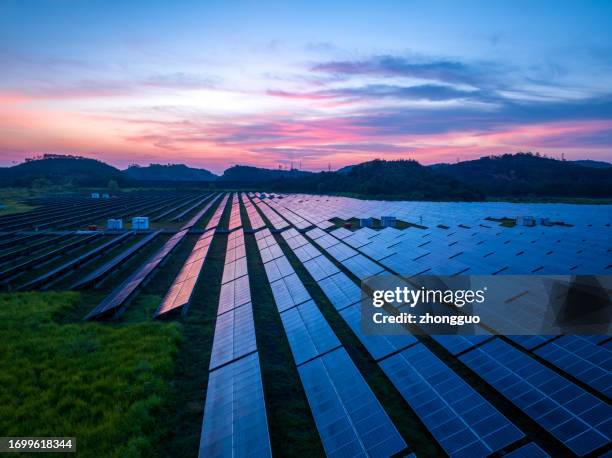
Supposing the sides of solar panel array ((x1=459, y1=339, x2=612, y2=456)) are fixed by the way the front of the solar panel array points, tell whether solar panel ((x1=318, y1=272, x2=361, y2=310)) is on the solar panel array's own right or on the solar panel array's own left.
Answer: on the solar panel array's own right

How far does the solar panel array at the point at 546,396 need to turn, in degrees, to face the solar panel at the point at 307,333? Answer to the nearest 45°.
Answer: approximately 45° to its right

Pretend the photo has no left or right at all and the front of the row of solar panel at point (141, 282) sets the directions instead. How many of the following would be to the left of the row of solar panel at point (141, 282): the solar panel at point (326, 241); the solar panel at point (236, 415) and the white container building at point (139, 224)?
1

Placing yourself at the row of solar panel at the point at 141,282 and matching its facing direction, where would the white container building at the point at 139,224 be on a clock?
The white container building is roughly at 3 o'clock from the row of solar panel.

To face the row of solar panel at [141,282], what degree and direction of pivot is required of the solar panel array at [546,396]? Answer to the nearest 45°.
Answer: approximately 45° to its right

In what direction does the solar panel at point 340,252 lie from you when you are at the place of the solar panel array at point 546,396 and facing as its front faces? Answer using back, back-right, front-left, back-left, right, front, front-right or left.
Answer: right

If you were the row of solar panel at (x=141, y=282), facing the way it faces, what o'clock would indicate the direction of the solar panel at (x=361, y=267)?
The solar panel is roughly at 6 o'clock from the row of solar panel.

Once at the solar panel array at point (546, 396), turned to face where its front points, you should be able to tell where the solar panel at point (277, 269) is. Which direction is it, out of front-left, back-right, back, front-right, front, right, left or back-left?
right

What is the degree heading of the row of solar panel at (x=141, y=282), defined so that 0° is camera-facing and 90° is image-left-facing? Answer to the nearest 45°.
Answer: approximately 90°

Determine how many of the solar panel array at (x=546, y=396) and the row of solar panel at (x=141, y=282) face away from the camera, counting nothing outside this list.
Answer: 0

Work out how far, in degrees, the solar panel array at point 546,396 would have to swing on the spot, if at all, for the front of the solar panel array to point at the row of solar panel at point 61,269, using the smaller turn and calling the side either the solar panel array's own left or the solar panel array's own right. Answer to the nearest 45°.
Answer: approximately 45° to the solar panel array's own right

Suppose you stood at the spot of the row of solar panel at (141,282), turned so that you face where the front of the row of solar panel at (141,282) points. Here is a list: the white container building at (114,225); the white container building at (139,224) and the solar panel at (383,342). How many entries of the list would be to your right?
2

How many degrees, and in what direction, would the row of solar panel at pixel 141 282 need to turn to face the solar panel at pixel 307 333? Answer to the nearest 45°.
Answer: approximately 135° to its left
